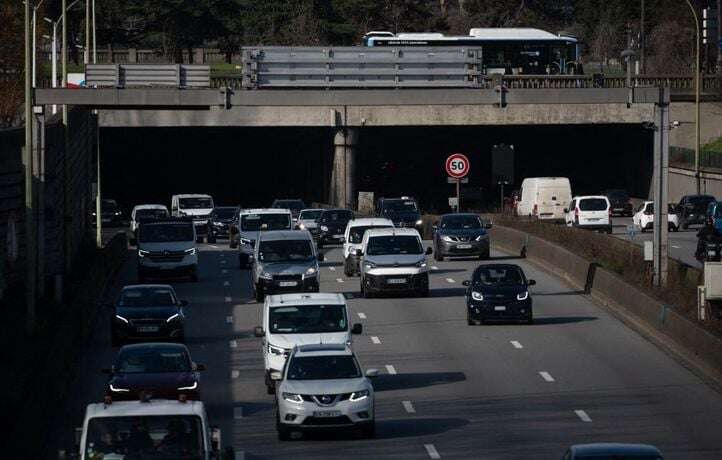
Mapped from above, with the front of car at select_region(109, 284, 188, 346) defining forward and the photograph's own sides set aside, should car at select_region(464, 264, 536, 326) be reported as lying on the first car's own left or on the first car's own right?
on the first car's own left

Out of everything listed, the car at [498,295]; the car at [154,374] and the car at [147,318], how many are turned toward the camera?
3

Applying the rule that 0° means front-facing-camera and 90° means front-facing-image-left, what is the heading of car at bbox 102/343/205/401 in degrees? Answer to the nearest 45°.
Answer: approximately 0°

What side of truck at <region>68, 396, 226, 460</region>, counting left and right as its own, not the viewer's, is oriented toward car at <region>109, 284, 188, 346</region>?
back

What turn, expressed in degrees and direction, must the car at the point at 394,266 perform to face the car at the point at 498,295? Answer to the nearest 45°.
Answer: approximately 45° to its left

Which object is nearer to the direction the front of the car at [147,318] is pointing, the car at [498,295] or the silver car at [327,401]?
the silver car

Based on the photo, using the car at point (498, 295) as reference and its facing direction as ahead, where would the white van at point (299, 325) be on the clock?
The white van is roughly at 1 o'clock from the car.
